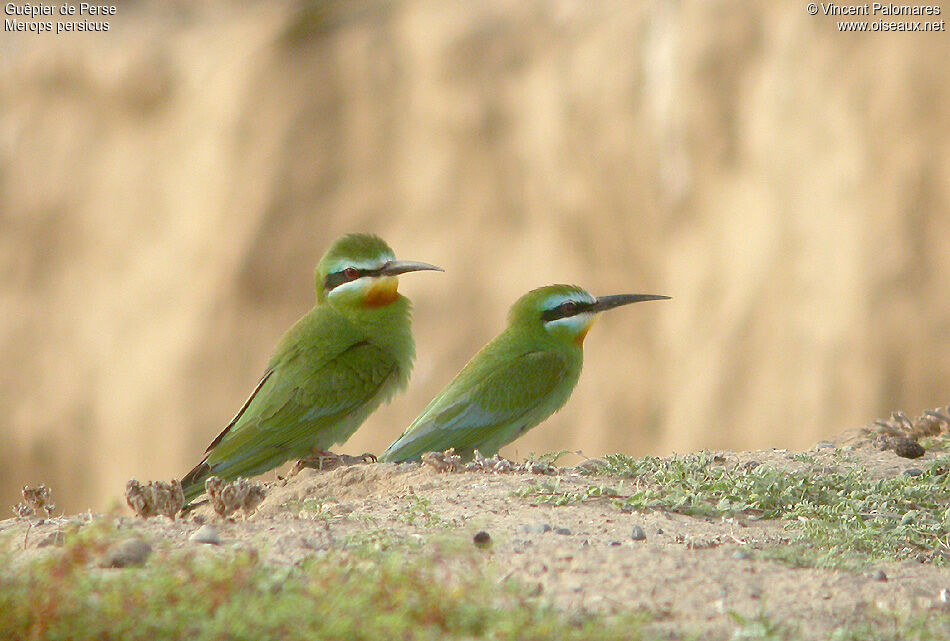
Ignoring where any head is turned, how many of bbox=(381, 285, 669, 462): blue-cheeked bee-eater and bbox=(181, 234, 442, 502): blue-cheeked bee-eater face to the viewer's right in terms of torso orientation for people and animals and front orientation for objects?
2

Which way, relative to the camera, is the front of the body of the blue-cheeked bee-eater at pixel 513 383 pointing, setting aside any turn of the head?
to the viewer's right

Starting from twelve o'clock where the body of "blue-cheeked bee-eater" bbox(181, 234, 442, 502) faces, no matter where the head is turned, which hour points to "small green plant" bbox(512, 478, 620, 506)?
The small green plant is roughly at 2 o'clock from the blue-cheeked bee-eater.

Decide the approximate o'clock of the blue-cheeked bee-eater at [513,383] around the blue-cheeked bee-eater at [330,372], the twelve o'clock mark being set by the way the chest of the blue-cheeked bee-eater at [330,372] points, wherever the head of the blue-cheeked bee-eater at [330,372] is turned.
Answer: the blue-cheeked bee-eater at [513,383] is roughly at 12 o'clock from the blue-cheeked bee-eater at [330,372].

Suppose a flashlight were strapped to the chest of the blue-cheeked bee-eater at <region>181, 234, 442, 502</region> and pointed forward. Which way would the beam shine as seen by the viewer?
to the viewer's right

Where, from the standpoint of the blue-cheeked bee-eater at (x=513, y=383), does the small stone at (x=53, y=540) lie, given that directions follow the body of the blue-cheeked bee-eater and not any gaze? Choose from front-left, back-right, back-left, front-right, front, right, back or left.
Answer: back-right
